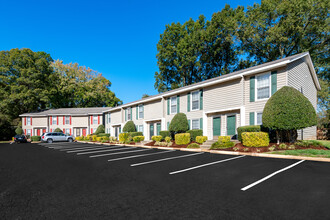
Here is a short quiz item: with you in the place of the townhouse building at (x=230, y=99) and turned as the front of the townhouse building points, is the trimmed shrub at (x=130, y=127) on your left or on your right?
on your right

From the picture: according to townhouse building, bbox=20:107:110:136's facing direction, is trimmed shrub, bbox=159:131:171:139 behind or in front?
in front

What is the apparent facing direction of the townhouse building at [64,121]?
toward the camera

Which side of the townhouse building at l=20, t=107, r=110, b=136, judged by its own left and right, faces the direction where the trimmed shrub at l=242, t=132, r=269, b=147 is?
front

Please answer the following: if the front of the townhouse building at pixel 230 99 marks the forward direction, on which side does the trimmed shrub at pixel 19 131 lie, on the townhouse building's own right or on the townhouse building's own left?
on the townhouse building's own right

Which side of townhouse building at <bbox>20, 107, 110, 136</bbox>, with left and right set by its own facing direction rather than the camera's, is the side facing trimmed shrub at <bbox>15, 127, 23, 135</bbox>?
right

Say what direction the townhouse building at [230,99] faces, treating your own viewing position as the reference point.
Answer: facing the viewer and to the left of the viewer
